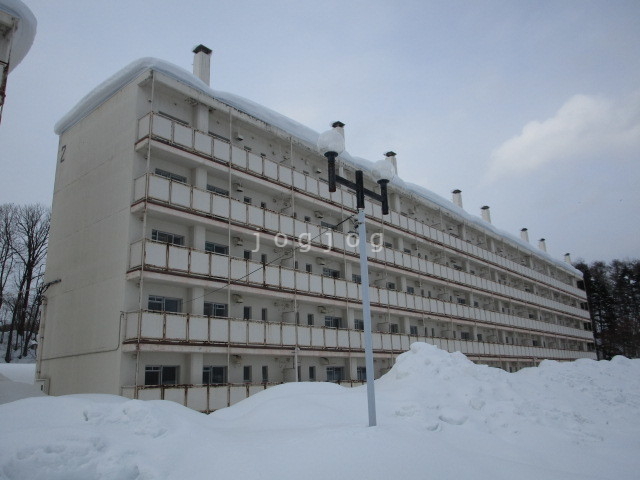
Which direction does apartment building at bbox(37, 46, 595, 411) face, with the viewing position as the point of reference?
facing the viewer and to the right of the viewer

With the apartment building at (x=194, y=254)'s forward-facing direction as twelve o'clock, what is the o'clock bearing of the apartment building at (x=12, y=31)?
the apartment building at (x=12, y=31) is roughly at 3 o'clock from the apartment building at (x=194, y=254).

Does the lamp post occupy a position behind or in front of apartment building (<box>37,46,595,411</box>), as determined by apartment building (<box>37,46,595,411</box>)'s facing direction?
in front

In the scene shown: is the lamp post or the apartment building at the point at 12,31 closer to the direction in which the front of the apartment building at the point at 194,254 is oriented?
the lamp post
